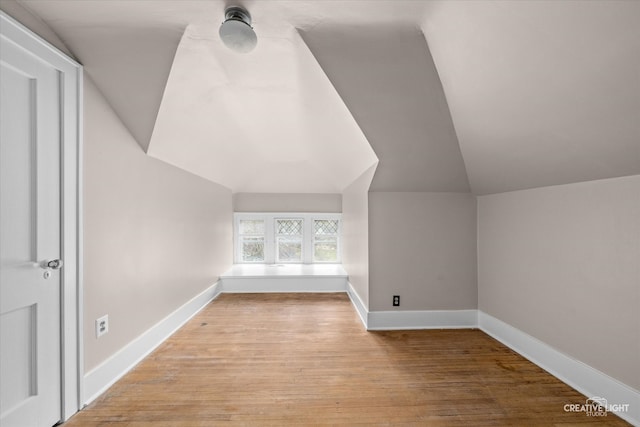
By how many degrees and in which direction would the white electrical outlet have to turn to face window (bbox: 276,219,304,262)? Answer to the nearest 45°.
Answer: approximately 90° to its left

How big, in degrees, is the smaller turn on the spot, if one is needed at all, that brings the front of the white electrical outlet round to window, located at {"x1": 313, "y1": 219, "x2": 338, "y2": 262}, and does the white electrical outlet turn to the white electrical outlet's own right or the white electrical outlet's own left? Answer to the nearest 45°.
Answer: approximately 90° to the white electrical outlet's own left

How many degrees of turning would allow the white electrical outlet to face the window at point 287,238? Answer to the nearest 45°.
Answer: approximately 90° to its left

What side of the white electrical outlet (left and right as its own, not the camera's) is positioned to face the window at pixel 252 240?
left

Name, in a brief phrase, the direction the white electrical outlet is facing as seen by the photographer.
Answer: facing the viewer and to the right of the viewer
